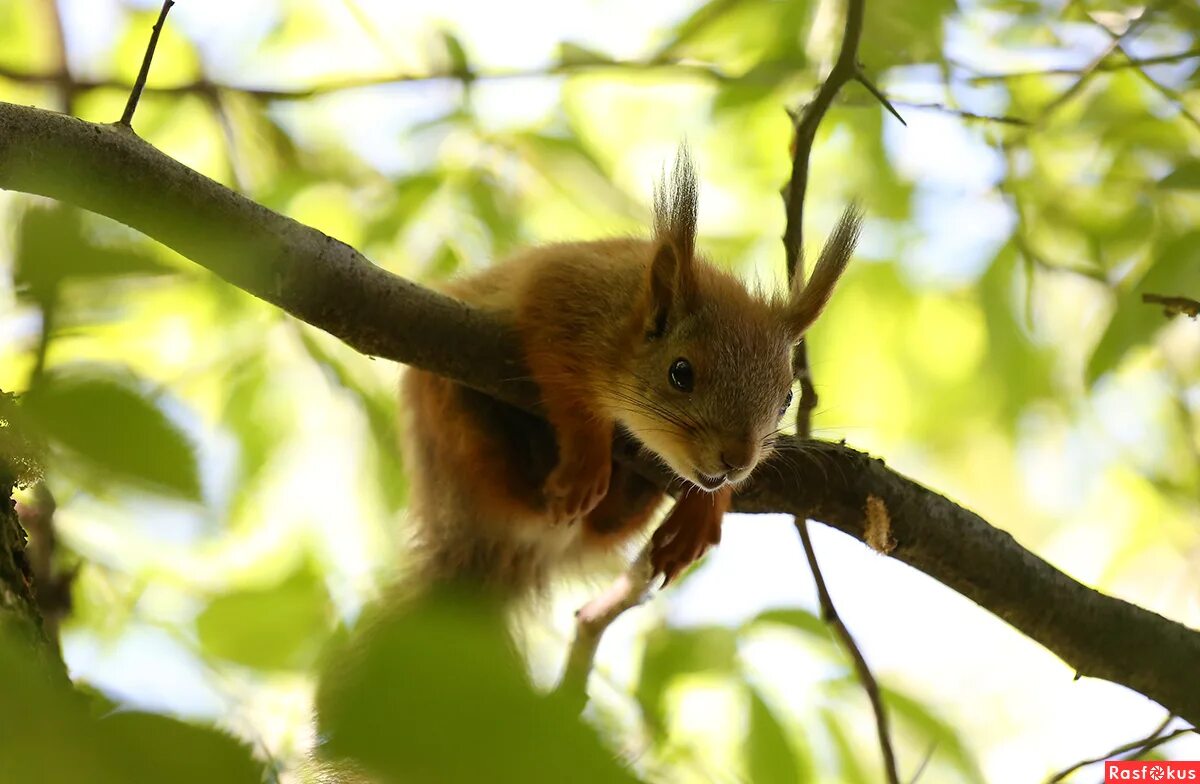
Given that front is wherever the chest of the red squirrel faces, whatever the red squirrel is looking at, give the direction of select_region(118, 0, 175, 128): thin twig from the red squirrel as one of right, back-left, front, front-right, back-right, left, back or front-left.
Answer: right

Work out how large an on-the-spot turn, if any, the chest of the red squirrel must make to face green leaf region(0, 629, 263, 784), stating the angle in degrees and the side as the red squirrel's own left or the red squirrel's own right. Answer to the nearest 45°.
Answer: approximately 45° to the red squirrel's own right

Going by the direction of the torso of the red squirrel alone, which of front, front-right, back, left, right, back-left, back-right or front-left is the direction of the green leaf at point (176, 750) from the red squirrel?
front-right

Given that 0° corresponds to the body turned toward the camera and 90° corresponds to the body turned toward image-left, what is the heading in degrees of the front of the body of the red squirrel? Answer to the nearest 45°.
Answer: approximately 315°

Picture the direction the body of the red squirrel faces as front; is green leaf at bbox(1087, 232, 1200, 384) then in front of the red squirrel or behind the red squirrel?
in front

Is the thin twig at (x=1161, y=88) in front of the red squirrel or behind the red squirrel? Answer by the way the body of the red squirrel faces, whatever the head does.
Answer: in front

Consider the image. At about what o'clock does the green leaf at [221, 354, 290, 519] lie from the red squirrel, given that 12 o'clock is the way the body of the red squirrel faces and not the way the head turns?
The green leaf is roughly at 5 o'clock from the red squirrel.
